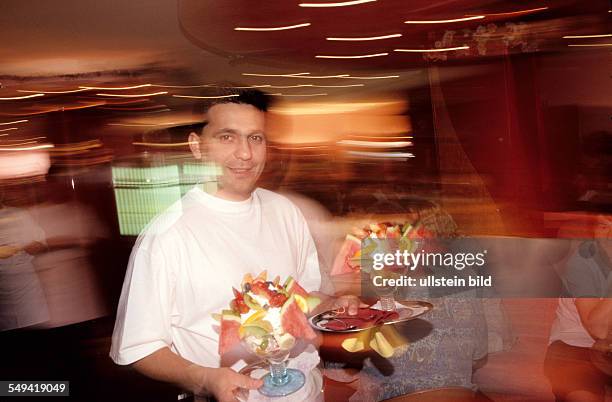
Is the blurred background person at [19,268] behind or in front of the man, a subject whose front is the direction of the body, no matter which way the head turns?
behind

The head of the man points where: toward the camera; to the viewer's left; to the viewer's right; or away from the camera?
toward the camera

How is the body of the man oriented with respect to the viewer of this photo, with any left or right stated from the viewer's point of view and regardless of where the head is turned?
facing the viewer and to the right of the viewer

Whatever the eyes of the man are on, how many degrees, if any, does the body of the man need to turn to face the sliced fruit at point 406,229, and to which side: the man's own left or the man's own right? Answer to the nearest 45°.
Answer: approximately 45° to the man's own left
